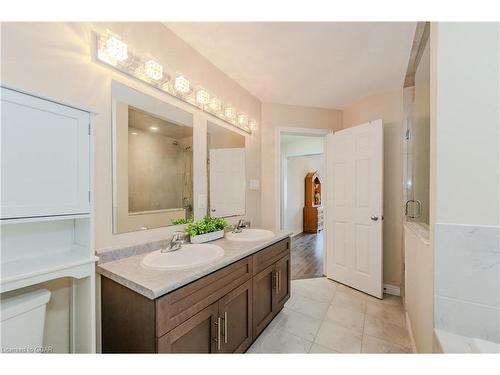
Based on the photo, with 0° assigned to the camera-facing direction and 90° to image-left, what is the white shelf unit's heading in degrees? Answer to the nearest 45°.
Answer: approximately 315°

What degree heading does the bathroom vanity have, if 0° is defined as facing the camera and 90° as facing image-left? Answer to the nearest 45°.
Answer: approximately 315°

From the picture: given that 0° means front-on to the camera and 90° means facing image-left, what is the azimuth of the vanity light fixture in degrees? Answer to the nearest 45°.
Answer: approximately 315°

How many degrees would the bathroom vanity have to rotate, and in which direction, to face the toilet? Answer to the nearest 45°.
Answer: approximately 135° to its right
